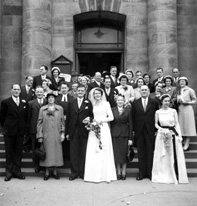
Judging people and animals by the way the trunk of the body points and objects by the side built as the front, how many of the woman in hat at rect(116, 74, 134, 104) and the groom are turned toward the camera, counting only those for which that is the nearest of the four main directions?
2

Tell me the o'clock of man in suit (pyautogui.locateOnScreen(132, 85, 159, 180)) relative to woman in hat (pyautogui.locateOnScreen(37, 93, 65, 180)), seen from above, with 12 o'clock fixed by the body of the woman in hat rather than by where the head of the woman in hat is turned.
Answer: The man in suit is roughly at 9 o'clock from the woman in hat.

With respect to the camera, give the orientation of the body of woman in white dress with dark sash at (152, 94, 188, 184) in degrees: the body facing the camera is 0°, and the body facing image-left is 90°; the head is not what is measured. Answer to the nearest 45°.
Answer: approximately 0°

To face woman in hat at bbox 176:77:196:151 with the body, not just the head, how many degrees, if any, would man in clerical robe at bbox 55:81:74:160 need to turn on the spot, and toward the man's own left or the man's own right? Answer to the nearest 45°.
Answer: approximately 90° to the man's own left

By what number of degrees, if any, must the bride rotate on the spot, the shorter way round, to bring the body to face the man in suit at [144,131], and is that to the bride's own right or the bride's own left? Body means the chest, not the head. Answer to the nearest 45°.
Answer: approximately 90° to the bride's own left

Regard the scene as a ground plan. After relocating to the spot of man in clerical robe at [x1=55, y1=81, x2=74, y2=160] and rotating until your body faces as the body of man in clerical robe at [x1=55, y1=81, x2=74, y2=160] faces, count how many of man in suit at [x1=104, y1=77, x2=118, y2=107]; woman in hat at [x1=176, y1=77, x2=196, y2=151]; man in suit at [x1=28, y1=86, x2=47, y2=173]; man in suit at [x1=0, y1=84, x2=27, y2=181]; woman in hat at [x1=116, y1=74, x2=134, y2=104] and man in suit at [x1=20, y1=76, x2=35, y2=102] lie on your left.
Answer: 3

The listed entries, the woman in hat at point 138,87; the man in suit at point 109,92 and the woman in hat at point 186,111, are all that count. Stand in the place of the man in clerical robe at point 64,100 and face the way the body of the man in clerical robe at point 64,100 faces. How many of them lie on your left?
3

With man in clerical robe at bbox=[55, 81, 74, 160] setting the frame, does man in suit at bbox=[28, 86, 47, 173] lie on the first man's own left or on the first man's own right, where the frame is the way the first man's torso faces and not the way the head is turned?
on the first man's own right
